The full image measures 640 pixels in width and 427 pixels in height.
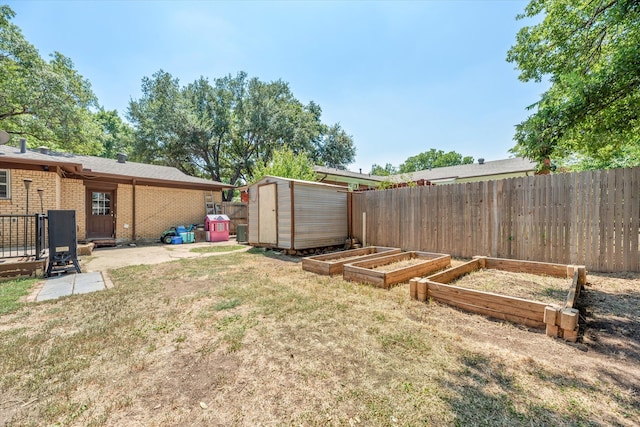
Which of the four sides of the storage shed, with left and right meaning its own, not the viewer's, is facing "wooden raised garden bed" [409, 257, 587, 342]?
left

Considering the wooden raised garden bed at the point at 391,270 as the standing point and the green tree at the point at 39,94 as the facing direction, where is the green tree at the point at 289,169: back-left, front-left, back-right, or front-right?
front-right

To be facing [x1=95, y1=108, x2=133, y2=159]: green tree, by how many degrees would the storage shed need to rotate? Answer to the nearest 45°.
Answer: approximately 90° to its right

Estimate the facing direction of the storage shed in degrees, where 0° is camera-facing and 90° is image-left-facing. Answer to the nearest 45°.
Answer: approximately 45°

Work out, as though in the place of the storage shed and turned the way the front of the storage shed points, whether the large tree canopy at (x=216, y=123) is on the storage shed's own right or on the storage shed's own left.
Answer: on the storage shed's own right

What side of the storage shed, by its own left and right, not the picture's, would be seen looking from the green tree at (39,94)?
right

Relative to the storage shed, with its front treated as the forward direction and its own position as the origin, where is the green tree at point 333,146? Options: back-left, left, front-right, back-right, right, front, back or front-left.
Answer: back-right

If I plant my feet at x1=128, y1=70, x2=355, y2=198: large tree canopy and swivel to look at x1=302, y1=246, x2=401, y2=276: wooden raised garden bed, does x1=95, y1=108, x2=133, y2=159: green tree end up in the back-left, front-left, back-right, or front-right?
back-right

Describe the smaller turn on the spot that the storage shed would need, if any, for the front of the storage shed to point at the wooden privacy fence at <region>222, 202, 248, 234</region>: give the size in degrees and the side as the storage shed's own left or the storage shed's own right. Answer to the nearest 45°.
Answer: approximately 90° to the storage shed's own right

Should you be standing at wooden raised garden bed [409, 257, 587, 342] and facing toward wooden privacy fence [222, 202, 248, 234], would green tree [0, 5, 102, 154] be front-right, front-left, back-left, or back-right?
front-left

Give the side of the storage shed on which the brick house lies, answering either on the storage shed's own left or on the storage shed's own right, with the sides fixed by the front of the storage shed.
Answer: on the storage shed's own right

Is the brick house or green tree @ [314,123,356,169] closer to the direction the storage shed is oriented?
the brick house

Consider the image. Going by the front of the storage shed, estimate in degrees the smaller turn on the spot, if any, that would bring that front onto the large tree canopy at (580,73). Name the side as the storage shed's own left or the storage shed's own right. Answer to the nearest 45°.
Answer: approximately 90° to the storage shed's own left
